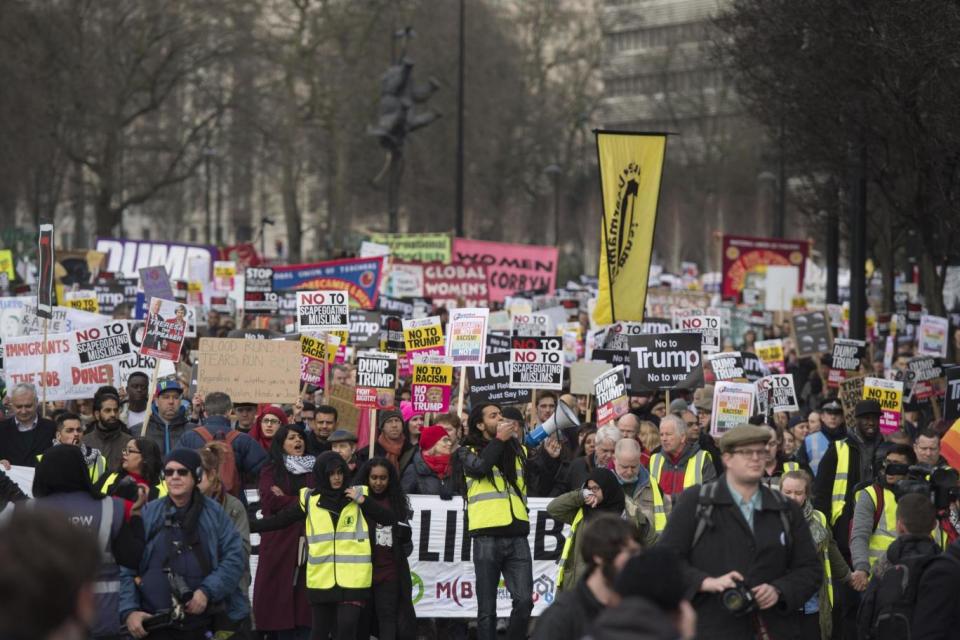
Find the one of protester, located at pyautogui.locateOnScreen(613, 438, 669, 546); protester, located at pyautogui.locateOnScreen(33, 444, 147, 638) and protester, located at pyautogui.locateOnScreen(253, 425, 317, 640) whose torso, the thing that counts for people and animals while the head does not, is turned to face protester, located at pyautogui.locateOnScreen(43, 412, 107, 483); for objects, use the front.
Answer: protester, located at pyautogui.locateOnScreen(33, 444, 147, 638)

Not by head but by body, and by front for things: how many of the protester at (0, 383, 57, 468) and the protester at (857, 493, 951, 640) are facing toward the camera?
1

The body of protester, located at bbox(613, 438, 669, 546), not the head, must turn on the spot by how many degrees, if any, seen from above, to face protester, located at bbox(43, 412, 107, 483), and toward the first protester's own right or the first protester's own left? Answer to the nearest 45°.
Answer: approximately 90° to the first protester's own right

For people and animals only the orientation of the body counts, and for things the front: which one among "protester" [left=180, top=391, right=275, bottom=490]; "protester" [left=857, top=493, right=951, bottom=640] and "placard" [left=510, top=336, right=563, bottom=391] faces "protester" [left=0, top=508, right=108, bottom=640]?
the placard

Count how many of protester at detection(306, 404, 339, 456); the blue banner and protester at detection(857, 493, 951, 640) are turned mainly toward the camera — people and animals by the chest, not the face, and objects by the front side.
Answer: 2

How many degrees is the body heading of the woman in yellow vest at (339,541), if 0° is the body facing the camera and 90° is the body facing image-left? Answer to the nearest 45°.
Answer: approximately 0°

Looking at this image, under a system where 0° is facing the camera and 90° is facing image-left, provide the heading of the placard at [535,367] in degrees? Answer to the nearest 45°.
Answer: approximately 0°

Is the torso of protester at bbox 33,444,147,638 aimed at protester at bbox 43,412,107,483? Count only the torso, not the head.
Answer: yes

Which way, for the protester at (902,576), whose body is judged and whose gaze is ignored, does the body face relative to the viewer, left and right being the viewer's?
facing away from the viewer

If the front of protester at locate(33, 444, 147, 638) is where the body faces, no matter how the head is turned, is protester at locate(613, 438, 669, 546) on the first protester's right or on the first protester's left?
on the first protester's right
